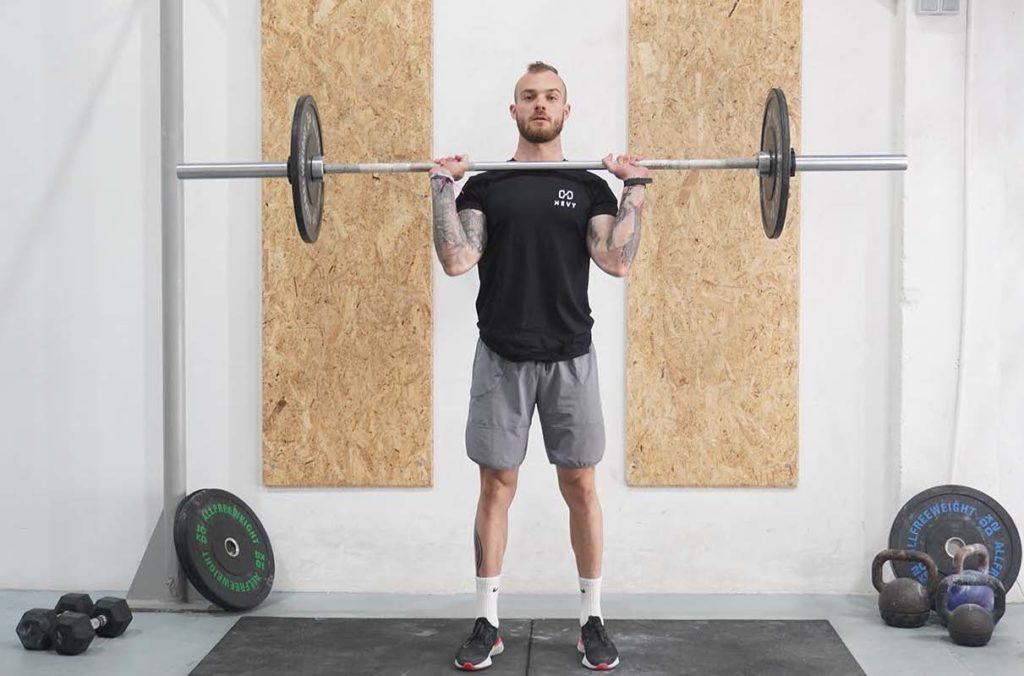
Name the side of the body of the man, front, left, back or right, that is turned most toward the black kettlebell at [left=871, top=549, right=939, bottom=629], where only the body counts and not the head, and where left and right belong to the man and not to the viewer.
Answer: left

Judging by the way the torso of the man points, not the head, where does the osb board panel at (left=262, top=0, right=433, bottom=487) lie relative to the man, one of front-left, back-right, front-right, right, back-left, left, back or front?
back-right

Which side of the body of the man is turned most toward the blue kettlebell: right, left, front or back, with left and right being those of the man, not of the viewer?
left

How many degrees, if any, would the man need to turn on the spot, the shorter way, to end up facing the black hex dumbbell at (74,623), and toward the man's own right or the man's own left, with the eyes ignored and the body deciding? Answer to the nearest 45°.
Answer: approximately 90° to the man's own right

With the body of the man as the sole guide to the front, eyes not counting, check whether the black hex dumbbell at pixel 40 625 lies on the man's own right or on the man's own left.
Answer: on the man's own right

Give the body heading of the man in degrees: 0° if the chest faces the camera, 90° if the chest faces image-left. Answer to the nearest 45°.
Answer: approximately 0°

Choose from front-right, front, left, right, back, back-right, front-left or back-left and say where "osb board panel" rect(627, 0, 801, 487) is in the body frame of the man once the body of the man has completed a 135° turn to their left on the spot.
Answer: front

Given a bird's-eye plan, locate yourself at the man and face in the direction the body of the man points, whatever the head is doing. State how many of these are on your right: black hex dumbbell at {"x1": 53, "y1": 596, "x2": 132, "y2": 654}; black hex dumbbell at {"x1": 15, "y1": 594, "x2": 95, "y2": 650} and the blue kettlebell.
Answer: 2

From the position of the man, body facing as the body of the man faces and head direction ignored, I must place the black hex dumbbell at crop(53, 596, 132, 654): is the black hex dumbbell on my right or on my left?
on my right
